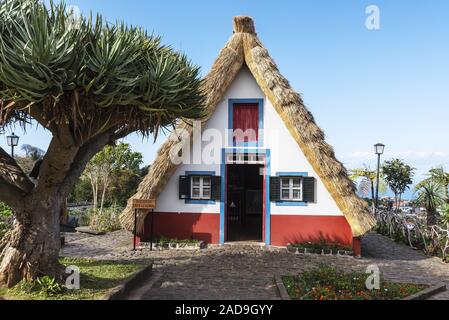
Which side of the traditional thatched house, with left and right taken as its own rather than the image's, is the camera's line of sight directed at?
front

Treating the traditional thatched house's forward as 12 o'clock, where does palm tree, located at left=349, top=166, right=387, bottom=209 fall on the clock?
The palm tree is roughly at 7 o'clock from the traditional thatched house.

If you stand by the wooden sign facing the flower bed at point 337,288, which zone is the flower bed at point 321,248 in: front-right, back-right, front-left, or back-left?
front-left

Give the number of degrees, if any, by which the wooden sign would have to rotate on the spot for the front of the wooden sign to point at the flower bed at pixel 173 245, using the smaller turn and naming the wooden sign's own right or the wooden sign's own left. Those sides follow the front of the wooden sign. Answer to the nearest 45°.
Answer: approximately 135° to the wooden sign's own left

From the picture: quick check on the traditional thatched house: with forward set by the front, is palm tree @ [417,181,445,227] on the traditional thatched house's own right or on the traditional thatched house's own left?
on the traditional thatched house's own left

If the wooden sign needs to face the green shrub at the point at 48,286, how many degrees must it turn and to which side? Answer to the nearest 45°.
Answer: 0° — it already faces it

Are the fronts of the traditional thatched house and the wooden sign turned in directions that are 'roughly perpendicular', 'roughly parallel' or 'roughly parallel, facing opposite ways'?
roughly parallel

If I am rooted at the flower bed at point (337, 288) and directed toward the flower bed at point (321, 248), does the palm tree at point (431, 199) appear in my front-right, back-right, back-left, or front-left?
front-right

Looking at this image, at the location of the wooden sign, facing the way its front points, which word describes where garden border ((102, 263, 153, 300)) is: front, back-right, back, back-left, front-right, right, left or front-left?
front

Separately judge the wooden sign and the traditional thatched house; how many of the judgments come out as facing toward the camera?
2

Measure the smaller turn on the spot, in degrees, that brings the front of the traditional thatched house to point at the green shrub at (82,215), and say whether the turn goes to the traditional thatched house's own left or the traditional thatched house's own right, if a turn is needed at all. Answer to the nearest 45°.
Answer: approximately 135° to the traditional thatched house's own right

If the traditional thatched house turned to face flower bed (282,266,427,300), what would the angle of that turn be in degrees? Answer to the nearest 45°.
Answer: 0° — it already faces it

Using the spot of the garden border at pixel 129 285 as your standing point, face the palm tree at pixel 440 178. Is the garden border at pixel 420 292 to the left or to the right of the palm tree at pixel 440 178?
right

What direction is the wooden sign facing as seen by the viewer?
toward the camera
